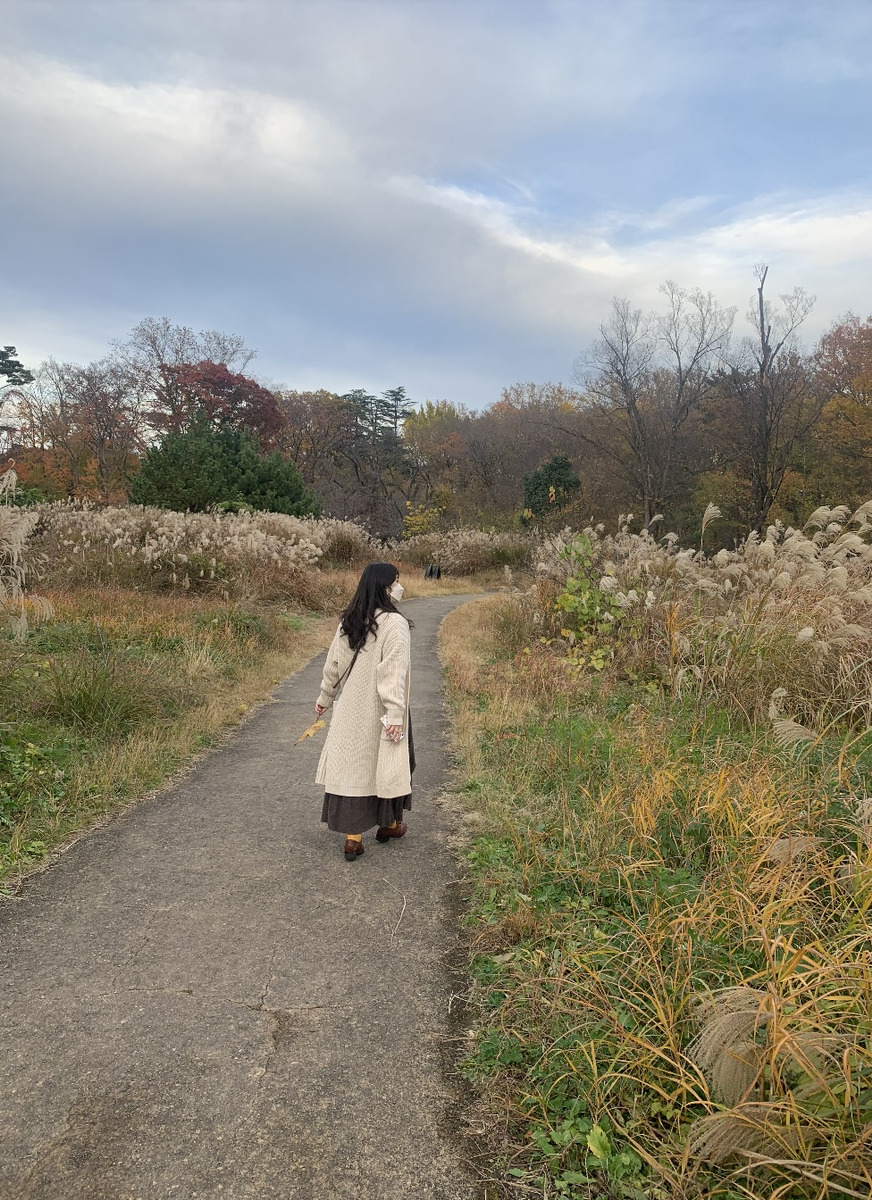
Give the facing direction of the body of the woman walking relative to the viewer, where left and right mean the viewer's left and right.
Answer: facing away from the viewer and to the right of the viewer

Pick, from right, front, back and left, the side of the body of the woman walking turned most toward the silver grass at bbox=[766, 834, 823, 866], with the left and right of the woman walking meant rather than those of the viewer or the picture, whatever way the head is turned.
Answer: right

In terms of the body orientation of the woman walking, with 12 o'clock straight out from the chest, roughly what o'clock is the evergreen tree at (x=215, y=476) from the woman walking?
The evergreen tree is roughly at 10 o'clock from the woman walking.

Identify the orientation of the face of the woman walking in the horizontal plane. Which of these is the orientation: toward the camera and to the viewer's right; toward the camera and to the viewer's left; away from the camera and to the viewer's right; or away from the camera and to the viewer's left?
away from the camera and to the viewer's right

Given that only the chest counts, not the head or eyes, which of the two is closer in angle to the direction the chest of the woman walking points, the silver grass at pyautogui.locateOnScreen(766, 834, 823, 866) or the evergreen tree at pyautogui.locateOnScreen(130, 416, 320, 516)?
the evergreen tree

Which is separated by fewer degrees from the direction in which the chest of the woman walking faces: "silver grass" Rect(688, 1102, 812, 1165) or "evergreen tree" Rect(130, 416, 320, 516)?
the evergreen tree

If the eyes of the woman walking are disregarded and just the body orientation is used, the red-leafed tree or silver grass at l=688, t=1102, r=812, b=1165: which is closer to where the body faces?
the red-leafed tree

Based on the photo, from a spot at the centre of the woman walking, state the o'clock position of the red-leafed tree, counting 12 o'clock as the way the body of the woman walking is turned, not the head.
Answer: The red-leafed tree is roughly at 10 o'clock from the woman walking.

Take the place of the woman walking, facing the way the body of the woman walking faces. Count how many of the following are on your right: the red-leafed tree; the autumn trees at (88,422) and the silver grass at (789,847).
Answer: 1

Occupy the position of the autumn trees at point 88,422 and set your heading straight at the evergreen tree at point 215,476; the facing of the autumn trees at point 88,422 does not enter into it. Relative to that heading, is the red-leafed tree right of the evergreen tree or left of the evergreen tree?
left

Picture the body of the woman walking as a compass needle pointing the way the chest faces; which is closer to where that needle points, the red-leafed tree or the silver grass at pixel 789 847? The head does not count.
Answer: the red-leafed tree
